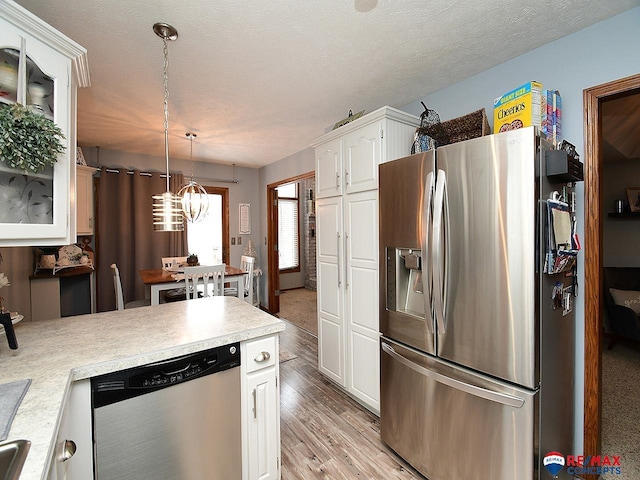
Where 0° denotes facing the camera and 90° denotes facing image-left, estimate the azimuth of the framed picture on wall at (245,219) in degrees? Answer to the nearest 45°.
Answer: approximately 0°

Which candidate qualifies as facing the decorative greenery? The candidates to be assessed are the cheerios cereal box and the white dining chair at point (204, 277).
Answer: the cheerios cereal box

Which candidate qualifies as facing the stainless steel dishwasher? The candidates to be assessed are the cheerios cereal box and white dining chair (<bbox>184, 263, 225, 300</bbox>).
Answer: the cheerios cereal box

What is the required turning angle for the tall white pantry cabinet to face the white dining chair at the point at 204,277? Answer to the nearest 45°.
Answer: approximately 45° to its right

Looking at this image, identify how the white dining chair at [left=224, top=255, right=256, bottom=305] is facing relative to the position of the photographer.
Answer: facing to the left of the viewer

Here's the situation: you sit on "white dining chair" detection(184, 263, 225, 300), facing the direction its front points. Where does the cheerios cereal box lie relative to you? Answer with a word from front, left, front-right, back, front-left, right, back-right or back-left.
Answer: back

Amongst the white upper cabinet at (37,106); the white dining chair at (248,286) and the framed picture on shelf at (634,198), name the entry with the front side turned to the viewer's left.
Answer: the white dining chair

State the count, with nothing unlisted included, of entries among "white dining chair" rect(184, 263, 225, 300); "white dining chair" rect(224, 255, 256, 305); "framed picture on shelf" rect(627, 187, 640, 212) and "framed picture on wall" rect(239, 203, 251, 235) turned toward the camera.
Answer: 2

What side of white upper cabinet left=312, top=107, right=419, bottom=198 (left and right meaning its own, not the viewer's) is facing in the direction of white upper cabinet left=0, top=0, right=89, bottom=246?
front

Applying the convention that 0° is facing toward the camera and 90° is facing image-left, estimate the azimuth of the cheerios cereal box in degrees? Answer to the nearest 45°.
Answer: approximately 45°

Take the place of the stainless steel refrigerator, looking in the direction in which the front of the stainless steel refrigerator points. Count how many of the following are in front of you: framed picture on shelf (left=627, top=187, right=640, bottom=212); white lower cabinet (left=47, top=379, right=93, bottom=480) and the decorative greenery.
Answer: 2

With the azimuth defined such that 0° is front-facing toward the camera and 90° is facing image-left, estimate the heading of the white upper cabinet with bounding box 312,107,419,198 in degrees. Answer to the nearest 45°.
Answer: approximately 45°
